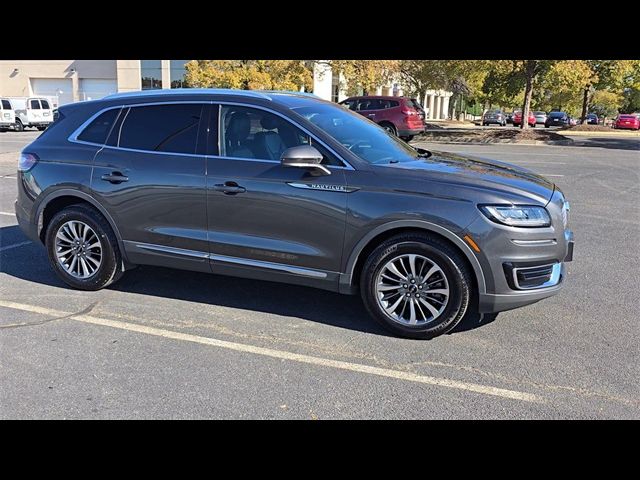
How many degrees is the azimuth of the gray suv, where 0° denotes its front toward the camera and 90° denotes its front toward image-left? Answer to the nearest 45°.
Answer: approximately 315°

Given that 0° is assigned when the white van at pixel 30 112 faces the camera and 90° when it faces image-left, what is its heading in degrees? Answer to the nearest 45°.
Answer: approximately 135°

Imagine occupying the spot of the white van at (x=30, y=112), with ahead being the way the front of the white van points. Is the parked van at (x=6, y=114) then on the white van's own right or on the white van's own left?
on the white van's own left

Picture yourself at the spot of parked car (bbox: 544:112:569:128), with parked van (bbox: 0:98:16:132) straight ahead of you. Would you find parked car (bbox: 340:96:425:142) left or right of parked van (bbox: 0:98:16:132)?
left

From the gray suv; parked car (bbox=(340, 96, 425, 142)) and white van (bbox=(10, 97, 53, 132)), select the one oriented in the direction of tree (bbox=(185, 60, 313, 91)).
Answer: the parked car

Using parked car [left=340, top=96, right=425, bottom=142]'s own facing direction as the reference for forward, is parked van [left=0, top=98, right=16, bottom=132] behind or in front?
in front

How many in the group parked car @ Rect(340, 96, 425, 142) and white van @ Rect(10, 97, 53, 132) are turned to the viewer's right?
0

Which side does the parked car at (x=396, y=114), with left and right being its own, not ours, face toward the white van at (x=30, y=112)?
front

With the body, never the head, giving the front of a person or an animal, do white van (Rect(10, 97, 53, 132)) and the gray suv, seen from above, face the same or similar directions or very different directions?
very different directions

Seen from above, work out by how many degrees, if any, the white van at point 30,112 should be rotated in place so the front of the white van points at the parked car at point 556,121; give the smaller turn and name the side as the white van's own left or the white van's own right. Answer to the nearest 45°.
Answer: approximately 135° to the white van's own right

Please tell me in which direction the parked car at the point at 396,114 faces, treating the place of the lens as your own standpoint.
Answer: facing away from the viewer and to the left of the viewer
